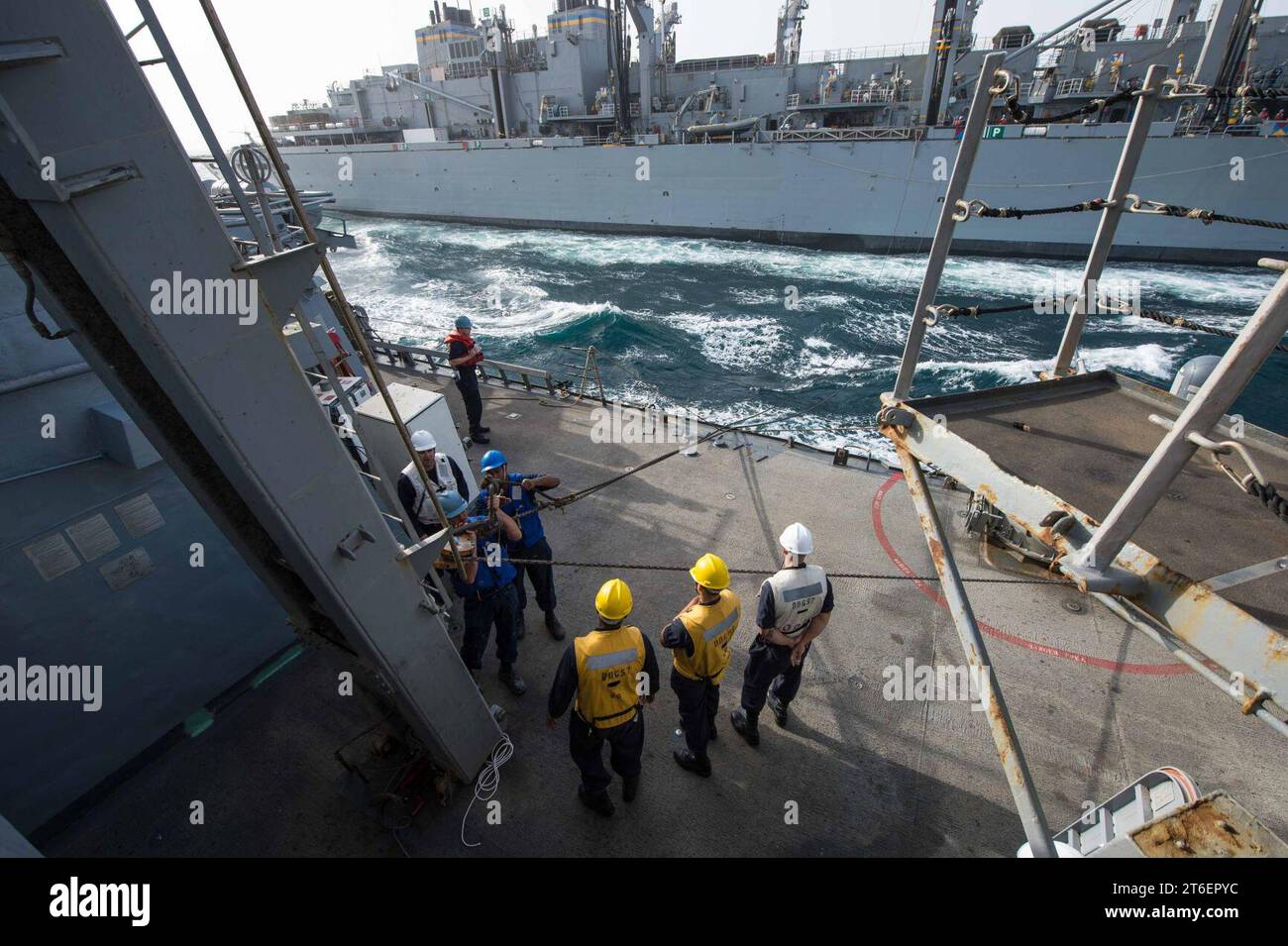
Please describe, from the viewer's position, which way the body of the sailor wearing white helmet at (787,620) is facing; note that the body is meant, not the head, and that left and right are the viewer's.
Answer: facing away from the viewer and to the left of the viewer

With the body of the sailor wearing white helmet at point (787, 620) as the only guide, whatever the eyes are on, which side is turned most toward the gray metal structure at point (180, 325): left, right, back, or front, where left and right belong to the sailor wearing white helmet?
left

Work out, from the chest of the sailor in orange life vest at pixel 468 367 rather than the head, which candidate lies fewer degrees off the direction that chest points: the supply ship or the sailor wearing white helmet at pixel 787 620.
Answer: the sailor wearing white helmet

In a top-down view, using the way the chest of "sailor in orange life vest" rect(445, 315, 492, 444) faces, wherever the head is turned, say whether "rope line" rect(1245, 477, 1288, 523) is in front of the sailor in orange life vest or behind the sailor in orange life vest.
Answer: in front

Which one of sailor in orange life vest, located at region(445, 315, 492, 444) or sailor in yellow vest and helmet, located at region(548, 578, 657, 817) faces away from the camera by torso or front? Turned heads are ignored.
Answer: sailor in yellow vest and helmet, located at region(548, 578, 657, 817)

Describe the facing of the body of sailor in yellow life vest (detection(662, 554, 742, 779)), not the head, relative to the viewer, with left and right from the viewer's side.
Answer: facing away from the viewer and to the left of the viewer

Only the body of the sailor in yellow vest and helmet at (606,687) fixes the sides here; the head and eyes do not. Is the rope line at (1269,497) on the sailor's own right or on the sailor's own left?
on the sailor's own right

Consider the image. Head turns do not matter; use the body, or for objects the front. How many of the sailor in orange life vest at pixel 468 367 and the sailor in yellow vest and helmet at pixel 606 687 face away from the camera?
1

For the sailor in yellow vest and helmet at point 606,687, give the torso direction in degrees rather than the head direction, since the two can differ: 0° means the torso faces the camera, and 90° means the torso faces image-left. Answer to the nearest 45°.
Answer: approximately 180°

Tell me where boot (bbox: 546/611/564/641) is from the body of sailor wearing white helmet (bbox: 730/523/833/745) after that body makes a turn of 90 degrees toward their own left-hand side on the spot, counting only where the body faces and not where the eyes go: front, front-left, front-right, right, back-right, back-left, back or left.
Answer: front-right
